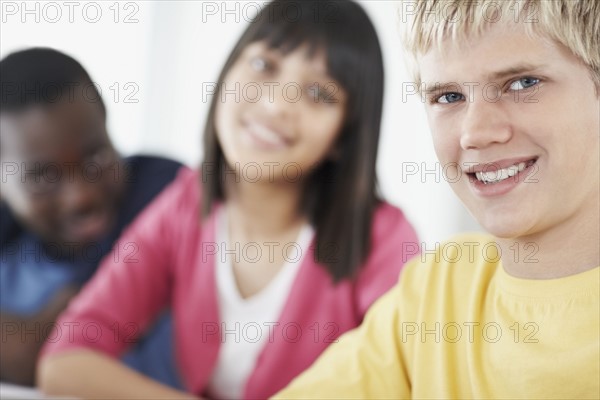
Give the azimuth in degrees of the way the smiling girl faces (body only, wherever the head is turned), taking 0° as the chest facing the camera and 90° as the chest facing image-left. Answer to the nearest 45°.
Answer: approximately 0°
